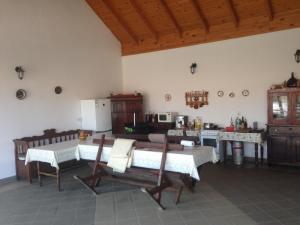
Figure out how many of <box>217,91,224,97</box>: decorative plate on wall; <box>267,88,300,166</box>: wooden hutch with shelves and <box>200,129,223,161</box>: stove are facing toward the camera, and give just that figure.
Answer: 3

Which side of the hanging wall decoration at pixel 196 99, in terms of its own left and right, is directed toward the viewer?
front

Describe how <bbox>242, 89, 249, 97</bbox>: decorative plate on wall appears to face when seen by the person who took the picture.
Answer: facing the viewer

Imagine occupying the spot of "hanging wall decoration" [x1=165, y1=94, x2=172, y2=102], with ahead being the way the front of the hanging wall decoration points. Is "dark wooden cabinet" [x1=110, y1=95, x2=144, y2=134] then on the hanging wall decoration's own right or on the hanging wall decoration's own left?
on the hanging wall decoration's own right

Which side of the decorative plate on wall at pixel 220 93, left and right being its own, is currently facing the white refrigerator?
right

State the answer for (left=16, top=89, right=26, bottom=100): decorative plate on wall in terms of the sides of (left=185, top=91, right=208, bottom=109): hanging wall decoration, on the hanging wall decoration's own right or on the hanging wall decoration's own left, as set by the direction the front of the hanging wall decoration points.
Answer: on the hanging wall decoration's own right

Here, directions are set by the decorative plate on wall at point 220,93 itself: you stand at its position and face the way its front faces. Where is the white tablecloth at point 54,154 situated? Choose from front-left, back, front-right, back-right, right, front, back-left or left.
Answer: front-right

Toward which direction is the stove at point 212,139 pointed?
toward the camera

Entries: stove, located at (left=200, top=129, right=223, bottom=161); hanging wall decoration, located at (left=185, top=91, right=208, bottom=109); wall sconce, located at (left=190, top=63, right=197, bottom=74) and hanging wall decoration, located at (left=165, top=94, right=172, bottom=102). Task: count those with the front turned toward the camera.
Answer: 4

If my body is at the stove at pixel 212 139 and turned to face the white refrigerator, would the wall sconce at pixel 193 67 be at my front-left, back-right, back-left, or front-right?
front-right

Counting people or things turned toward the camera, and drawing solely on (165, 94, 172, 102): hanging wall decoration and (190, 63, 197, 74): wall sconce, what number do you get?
2

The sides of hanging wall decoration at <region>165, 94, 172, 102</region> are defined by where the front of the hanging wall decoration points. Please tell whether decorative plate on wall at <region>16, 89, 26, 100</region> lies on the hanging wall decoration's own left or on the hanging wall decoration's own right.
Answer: on the hanging wall decoration's own right

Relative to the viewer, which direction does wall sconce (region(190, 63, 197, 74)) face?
toward the camera

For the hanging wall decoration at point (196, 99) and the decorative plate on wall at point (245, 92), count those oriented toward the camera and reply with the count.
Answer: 2
